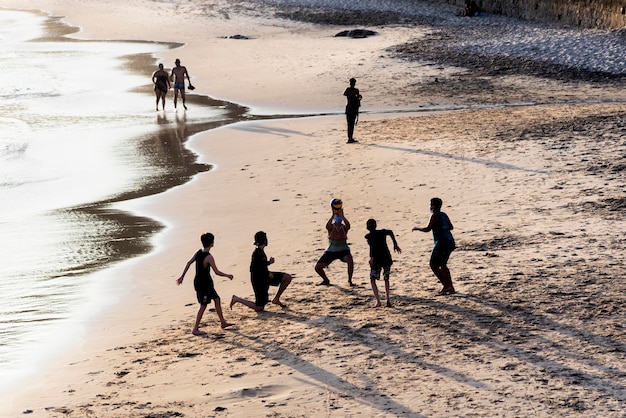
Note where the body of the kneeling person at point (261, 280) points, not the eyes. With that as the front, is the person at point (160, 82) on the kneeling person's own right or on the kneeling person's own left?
on the kneeling person's own left

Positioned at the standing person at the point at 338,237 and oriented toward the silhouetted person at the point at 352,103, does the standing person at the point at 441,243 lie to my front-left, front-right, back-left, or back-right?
back-right

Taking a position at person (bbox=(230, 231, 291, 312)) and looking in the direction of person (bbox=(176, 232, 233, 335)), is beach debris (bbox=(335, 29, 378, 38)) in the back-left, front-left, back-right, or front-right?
back-right

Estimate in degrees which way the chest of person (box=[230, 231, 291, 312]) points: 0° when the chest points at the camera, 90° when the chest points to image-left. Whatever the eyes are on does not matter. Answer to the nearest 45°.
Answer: approximately 270°

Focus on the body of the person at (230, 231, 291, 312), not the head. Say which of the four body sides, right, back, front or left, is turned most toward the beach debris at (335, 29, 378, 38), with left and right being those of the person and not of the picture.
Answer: left

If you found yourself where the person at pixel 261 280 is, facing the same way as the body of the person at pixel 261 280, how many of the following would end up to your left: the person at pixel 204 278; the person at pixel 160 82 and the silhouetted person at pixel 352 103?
2

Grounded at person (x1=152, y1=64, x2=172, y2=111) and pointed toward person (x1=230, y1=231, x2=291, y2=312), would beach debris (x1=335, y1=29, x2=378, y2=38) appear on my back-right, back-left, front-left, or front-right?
back-left

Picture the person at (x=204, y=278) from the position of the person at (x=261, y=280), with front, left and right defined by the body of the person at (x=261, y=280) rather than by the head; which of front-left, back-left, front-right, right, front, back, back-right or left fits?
back-right

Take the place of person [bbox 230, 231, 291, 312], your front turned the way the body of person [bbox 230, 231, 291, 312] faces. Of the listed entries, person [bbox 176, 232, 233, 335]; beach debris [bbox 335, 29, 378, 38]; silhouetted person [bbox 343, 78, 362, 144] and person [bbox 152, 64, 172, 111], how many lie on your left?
3

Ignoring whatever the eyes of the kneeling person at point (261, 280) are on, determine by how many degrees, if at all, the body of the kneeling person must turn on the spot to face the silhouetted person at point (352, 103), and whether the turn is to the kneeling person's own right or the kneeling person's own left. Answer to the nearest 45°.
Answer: approximately 90° to the kneeling person's own left
